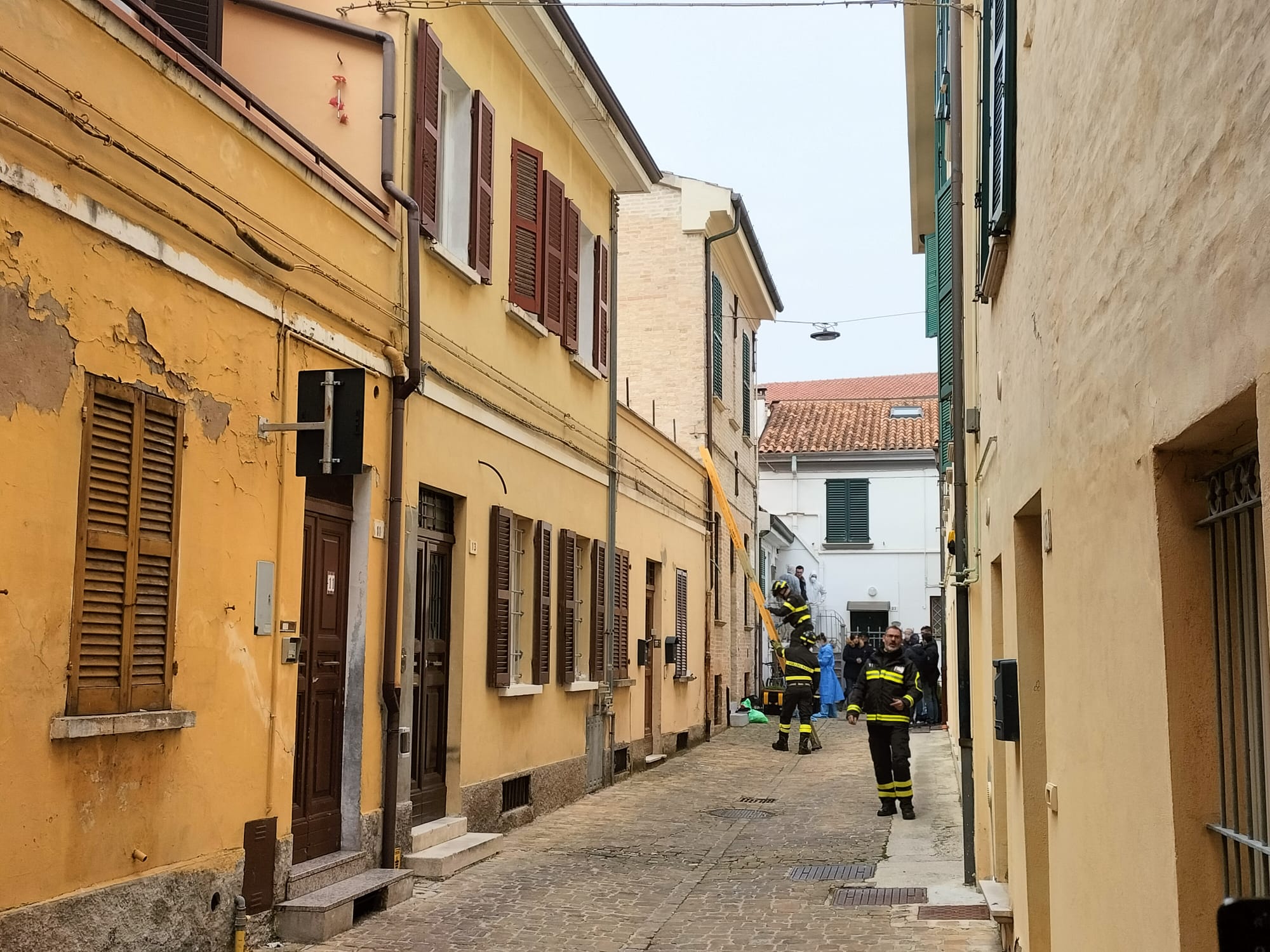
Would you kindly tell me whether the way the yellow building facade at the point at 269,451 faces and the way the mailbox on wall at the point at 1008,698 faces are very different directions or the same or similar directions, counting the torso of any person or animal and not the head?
very different directions

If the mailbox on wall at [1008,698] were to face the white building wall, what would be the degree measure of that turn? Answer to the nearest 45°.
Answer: approximately 90° to its right

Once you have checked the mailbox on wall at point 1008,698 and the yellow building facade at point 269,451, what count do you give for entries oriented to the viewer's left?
1

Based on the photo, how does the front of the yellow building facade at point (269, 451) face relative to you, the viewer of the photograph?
facing the viewer and to the right of the viewer

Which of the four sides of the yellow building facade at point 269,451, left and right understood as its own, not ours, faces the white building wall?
left

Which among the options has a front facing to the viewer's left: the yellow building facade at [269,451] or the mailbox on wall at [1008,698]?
the mailbox on wall

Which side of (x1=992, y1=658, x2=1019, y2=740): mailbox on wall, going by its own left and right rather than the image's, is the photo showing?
left

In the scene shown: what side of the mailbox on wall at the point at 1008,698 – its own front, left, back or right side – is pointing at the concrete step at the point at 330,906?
front

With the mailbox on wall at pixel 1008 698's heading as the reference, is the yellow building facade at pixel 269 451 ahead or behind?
ahead
